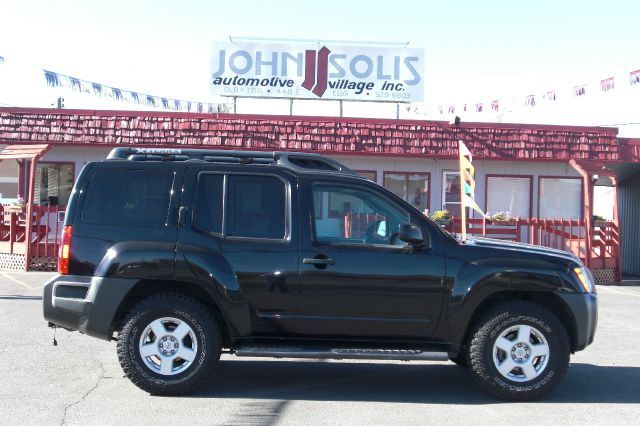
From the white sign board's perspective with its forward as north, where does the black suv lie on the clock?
The black suv is roughly at 12 o'clock from the white sign board.

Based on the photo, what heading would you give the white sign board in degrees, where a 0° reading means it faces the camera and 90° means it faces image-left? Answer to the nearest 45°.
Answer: approximately 0°

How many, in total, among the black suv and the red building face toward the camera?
1

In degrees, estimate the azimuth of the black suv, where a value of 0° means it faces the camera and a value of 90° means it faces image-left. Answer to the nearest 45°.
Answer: approximately 270°

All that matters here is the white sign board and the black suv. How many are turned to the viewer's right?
1

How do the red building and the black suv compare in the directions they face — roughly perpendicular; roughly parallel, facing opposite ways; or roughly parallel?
roughly perpendicular

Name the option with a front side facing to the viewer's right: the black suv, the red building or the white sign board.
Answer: the black suv

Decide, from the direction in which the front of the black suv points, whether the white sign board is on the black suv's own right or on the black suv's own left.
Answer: on the black suv's own left
